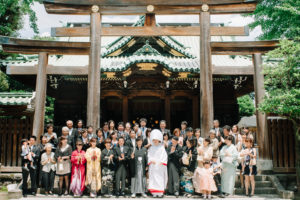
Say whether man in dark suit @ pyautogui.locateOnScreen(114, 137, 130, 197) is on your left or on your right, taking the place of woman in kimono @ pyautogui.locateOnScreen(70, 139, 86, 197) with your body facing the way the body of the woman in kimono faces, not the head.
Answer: on your left

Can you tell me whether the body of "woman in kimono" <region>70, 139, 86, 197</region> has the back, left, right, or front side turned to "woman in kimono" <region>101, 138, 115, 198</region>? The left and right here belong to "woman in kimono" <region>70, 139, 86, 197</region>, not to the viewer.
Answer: left

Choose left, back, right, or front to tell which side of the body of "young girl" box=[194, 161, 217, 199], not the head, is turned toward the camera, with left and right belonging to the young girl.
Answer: front

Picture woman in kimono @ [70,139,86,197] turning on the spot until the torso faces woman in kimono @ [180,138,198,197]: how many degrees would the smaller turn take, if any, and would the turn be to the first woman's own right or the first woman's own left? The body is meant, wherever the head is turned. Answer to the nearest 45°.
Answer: approximately 90° to the first woman's own left

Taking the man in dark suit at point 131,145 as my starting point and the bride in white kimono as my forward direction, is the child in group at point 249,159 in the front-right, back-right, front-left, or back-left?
front-left

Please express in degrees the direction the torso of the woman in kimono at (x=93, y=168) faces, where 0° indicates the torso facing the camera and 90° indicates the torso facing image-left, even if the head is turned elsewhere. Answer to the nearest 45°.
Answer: approximately 0°

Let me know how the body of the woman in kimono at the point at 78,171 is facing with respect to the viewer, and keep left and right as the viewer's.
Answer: facing the viewer

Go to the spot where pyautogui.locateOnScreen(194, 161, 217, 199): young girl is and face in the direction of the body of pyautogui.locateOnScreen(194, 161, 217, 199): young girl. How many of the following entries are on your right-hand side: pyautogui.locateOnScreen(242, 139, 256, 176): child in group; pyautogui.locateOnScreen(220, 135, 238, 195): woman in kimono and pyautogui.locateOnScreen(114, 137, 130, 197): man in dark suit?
1

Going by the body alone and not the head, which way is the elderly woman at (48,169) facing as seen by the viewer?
toward the camera
